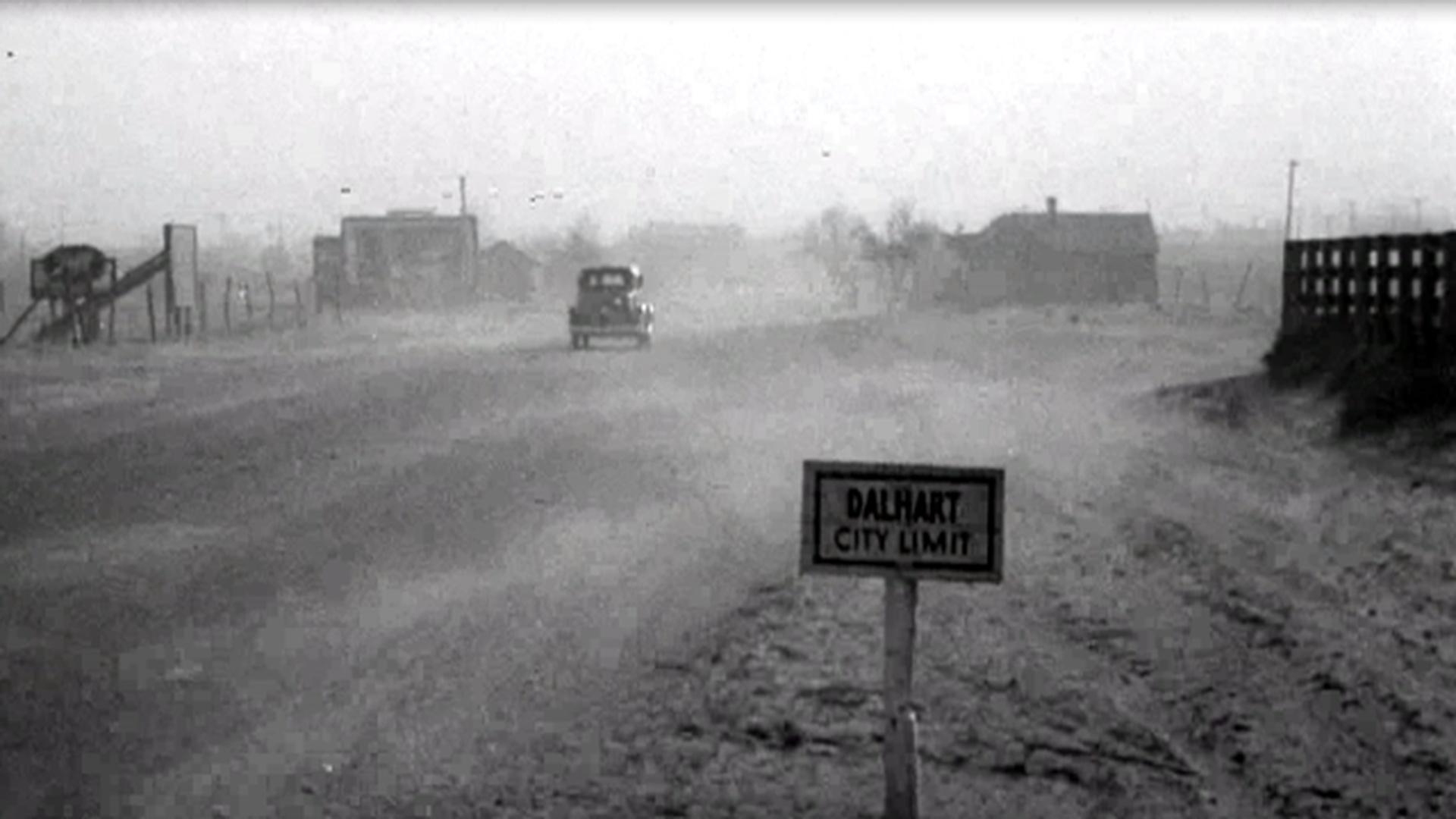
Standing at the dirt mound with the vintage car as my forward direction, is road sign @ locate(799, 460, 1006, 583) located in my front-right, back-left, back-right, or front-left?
back-left

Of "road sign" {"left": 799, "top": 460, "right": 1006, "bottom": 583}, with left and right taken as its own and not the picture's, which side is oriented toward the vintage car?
back

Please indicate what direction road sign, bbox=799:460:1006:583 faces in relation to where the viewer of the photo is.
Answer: facing the viewer

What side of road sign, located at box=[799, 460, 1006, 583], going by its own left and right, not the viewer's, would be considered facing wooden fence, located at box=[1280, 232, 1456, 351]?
back
